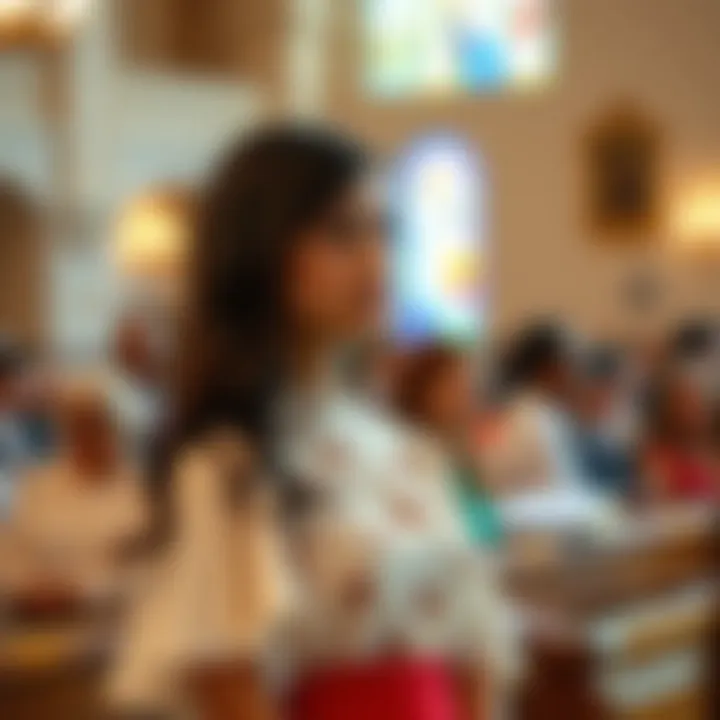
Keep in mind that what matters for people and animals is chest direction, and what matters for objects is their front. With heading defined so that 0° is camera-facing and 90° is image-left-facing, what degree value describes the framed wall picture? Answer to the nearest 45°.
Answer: approximately 0°

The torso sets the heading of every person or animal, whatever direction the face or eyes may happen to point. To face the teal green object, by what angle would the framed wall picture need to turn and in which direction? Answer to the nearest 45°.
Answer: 0° — it already faces it

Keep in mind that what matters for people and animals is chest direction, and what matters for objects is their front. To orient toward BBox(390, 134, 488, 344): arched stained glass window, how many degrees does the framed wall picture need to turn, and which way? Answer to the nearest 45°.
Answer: approximately 90° to its right

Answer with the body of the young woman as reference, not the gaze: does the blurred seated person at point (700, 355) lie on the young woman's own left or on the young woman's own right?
on the young woman's own left

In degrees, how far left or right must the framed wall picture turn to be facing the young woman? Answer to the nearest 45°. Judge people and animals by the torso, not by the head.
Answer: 0° — it already faces them

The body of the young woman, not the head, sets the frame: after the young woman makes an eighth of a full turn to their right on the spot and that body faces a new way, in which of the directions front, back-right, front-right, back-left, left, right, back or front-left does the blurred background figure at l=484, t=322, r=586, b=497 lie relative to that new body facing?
back

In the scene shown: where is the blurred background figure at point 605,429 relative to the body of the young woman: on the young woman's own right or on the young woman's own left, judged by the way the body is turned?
on the young woman's own left

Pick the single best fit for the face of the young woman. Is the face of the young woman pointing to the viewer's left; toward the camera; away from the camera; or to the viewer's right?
to the viewer's right

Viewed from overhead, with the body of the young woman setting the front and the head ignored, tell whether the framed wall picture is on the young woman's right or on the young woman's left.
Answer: on the young woman's left

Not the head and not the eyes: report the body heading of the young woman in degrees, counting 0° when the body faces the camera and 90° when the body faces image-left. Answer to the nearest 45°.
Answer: approximately 315°

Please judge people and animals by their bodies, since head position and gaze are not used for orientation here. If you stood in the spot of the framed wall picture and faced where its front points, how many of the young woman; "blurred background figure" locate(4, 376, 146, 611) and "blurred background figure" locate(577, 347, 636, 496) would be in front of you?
3
